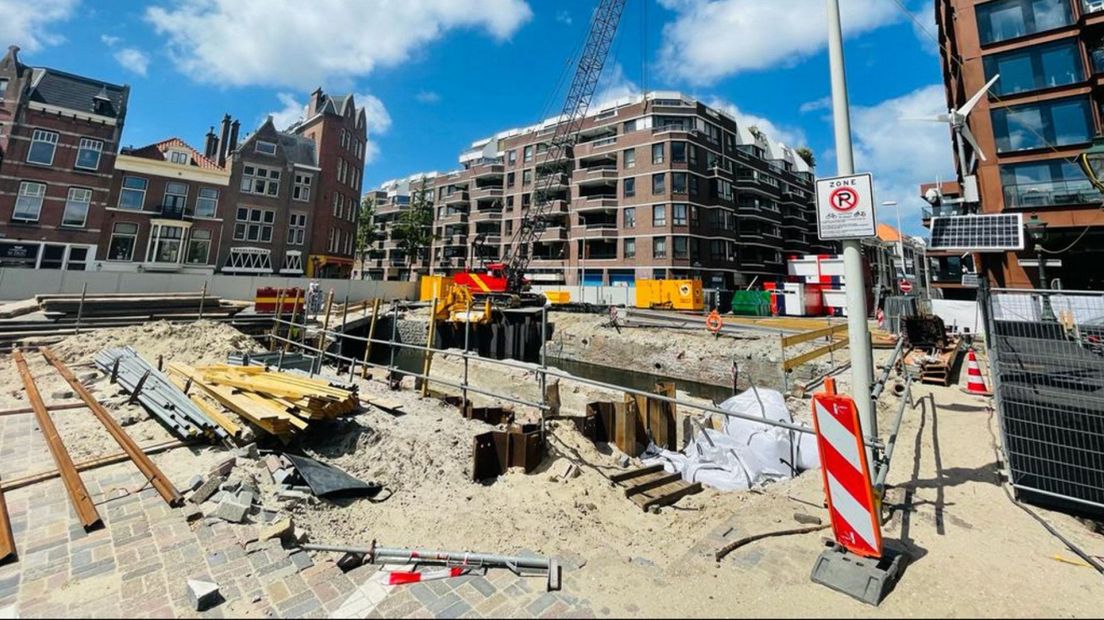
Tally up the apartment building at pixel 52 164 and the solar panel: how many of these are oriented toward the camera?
2

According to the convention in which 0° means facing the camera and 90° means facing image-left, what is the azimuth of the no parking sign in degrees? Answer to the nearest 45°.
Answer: approximately 0°

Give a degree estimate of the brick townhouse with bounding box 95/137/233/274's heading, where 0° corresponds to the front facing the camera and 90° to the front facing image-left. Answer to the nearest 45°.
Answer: approximately 0°

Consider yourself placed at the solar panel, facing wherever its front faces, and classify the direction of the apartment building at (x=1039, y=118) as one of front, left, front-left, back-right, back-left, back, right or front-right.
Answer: back

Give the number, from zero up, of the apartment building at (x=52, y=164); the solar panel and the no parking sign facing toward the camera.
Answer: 3

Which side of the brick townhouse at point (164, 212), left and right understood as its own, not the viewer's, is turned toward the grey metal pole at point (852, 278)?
front

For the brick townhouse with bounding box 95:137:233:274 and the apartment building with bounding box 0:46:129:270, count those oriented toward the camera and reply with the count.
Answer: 2
